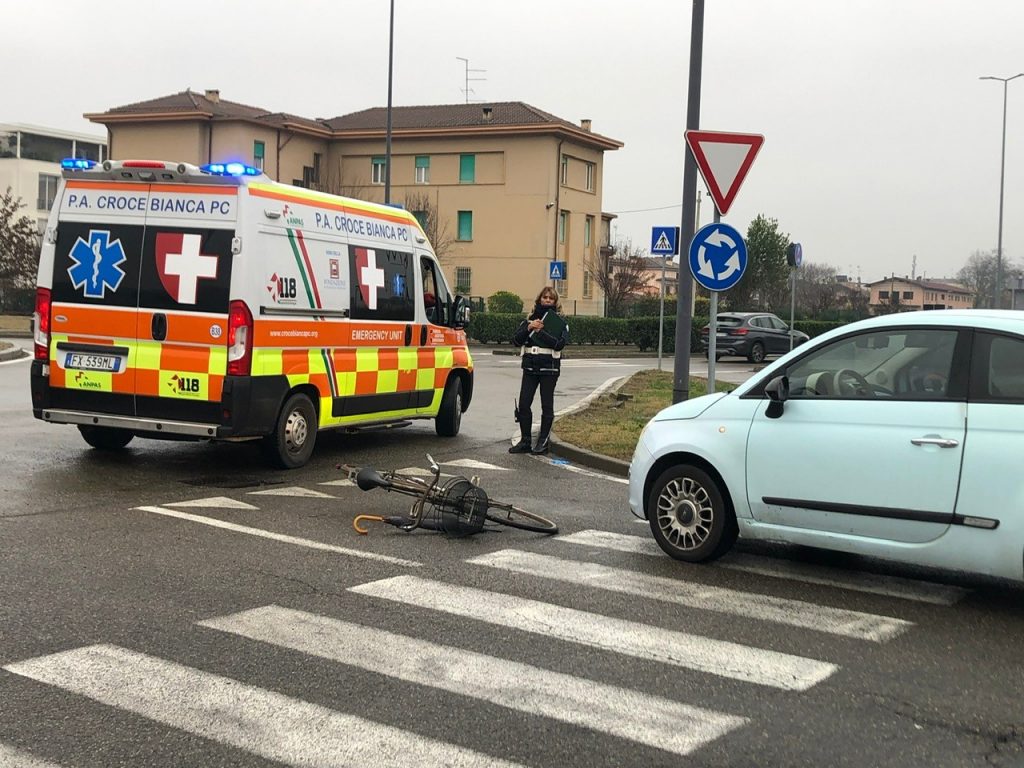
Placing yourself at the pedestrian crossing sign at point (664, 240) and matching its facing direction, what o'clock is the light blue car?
The light blue car is roughly at 12 o'clock from the pedestrian crossing sign.

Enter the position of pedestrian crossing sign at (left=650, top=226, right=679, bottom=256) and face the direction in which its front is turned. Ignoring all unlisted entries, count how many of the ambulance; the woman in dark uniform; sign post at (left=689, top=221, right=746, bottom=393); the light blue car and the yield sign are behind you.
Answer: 0

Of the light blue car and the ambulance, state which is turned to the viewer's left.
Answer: the light blue car

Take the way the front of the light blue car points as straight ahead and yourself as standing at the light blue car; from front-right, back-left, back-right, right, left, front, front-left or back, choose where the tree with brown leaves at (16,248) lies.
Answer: front-right

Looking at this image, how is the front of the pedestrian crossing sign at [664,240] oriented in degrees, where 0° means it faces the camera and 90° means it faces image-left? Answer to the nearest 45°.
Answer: approximately 0°

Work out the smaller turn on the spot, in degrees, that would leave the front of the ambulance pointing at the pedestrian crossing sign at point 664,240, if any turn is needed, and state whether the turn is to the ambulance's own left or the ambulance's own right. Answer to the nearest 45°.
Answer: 0° — it already faces it

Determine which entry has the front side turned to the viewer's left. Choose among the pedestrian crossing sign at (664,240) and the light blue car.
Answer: the light blue car

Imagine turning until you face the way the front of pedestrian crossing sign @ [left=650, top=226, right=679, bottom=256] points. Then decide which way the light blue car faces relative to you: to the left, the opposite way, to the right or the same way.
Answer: to the right

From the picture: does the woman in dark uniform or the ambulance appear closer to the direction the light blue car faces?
the ambulance

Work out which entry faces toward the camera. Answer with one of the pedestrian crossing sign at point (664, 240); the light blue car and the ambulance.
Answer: the pedestrian crossing sign

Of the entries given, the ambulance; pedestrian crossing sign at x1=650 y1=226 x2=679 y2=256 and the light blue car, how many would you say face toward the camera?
1

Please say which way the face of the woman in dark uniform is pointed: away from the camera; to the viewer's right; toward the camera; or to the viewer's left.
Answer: toward the camera

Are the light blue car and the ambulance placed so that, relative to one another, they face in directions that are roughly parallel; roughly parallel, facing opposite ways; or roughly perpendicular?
roughly perpendicular

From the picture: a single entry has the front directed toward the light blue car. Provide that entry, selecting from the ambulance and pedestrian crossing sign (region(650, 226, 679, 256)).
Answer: the pedestrian crossing sign

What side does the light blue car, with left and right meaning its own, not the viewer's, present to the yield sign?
right

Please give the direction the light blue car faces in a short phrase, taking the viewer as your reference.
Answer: facing to the left of the viewer

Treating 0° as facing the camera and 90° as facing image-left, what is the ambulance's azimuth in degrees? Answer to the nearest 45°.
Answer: approximately 225°
